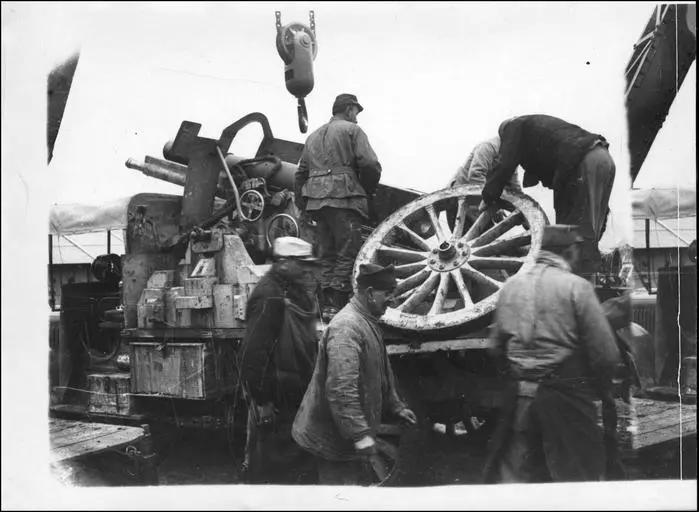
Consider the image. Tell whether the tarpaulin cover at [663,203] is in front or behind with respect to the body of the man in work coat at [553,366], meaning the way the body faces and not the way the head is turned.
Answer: in front

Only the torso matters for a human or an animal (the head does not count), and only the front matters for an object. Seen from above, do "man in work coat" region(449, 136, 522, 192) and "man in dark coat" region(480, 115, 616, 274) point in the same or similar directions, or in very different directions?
very different directions

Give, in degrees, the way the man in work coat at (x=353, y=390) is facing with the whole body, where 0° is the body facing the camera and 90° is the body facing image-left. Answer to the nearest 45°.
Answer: approximately 270°

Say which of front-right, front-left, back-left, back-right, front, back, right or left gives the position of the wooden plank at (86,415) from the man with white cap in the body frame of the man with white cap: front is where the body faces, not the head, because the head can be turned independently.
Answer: back-left

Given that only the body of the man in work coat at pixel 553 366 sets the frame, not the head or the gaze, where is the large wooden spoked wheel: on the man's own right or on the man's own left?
on the man's own left

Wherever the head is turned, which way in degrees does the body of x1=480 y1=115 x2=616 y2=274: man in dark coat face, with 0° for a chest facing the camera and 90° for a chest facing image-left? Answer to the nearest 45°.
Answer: approximately 90°
